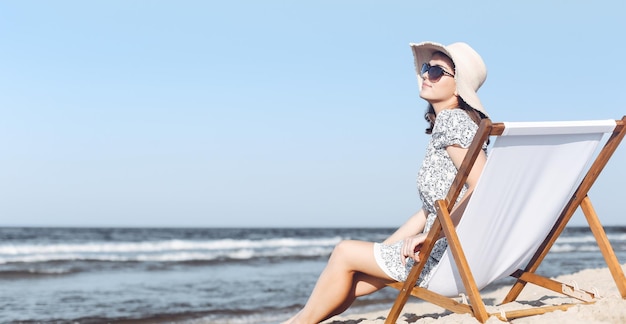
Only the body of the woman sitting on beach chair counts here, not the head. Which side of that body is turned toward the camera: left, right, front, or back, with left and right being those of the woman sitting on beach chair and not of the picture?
left
